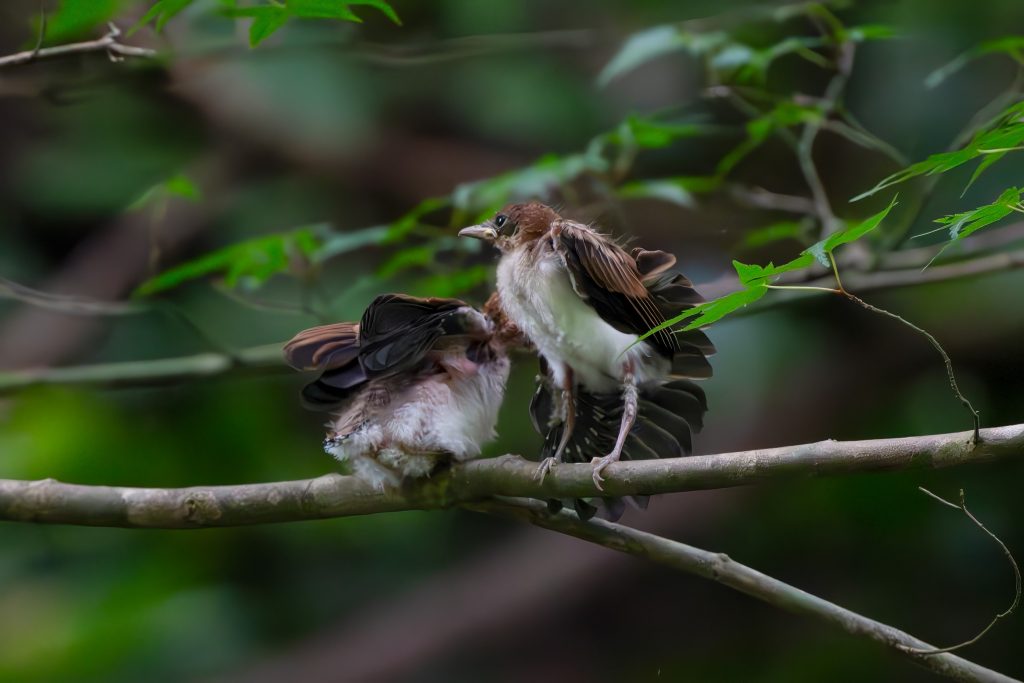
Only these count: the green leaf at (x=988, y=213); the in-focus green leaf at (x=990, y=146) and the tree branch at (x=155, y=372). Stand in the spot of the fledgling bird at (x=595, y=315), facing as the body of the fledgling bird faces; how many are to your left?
2

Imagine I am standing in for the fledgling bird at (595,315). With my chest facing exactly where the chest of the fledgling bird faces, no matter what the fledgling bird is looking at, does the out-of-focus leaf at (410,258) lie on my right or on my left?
on my right

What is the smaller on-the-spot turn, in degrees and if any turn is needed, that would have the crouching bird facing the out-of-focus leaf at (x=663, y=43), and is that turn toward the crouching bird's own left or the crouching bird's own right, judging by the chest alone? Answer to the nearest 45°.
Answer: approximately 45° to the crouching bird's own left

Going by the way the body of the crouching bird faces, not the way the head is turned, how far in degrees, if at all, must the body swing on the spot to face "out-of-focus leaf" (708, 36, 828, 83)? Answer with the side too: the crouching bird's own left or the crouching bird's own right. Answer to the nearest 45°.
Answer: approximately 45° to the crouching bird's own left

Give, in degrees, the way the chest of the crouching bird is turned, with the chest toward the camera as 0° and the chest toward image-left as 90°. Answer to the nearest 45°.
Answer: approximately 270°

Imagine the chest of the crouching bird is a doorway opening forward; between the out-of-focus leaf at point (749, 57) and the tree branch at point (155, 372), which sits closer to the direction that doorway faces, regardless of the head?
the out-of-focus leaf

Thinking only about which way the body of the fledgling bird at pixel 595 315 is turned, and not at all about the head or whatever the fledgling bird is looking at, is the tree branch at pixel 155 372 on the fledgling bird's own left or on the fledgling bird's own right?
on the fledgling bird's own right

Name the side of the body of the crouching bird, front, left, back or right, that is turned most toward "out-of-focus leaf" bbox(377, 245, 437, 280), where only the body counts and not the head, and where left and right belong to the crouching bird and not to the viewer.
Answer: left

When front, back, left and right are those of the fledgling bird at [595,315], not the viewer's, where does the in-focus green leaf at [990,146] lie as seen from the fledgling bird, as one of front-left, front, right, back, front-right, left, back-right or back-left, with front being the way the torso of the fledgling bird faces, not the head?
left

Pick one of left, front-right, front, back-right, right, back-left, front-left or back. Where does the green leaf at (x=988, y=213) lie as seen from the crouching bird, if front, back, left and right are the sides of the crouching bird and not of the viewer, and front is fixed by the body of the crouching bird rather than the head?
front-right
